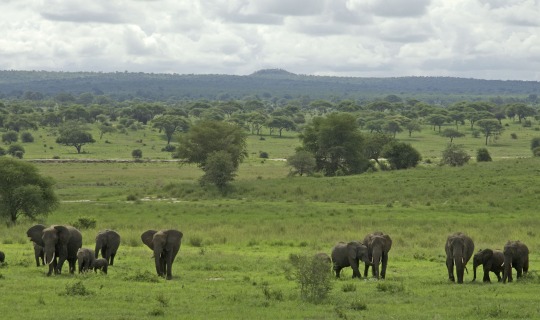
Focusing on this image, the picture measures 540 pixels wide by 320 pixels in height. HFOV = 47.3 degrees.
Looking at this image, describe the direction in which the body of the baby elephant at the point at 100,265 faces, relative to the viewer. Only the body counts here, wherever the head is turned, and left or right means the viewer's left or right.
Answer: facing to the left of the viewer

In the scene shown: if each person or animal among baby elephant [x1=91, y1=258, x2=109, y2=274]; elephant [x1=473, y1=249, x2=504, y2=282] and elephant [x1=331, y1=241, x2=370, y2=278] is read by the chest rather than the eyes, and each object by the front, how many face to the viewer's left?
2

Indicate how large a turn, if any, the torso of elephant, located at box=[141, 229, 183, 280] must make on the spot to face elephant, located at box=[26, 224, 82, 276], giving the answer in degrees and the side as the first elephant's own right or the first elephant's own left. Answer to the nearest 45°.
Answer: approximately 90° to the first elephant's own right

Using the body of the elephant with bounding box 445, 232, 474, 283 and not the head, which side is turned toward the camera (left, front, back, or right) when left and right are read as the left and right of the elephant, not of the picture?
front

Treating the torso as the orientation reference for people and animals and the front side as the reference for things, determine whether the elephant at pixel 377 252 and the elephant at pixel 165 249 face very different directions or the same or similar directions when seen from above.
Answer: same or similar directions

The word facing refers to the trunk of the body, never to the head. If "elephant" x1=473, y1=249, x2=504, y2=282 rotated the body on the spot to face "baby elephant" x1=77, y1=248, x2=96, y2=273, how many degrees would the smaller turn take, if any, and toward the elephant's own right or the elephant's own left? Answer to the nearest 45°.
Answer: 0° — it already faces it

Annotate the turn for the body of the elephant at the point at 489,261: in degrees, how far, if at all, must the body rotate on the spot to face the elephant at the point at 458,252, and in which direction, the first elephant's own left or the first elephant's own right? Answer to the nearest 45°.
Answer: approximately 45° to the first elephant's own left

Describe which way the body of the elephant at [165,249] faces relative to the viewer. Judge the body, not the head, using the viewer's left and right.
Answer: facing the viewer

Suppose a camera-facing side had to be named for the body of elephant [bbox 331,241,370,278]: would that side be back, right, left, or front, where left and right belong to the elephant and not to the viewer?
right
